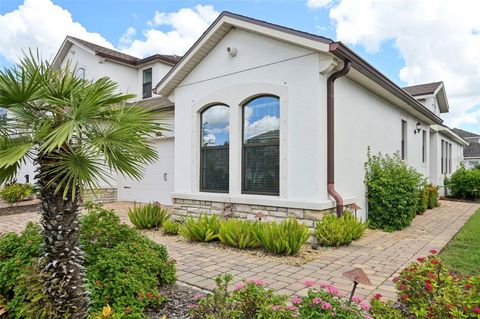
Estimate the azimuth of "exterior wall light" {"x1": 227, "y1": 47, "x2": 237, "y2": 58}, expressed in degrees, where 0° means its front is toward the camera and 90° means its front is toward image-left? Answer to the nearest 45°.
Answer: approximately 45°

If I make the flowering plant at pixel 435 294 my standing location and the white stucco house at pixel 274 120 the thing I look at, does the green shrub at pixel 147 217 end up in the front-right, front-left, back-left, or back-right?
front-left

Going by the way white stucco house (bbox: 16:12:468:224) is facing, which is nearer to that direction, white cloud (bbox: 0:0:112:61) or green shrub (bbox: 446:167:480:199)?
the white cloud

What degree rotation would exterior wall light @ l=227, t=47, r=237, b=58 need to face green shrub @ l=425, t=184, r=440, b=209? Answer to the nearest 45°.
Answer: approximately 180°

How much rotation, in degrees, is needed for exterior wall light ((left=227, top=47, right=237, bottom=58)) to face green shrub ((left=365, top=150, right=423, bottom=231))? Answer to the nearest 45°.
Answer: approximately 135° to its left

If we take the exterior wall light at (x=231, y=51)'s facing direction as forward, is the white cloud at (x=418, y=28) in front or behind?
behind

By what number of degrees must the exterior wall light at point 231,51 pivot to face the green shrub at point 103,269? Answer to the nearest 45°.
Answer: approximately 45° to its left

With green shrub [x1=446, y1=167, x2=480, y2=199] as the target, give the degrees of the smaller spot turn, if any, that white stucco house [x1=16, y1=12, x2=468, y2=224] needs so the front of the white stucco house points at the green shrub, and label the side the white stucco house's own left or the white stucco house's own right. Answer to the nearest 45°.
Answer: approximately 180°

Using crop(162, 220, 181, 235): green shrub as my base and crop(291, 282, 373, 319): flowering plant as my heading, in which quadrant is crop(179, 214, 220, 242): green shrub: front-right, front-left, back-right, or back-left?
front-left

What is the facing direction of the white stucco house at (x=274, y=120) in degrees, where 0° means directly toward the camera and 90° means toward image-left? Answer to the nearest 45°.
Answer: approximately 45°

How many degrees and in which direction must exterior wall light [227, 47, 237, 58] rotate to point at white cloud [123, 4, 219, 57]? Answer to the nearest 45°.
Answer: approximately 135° to its right
